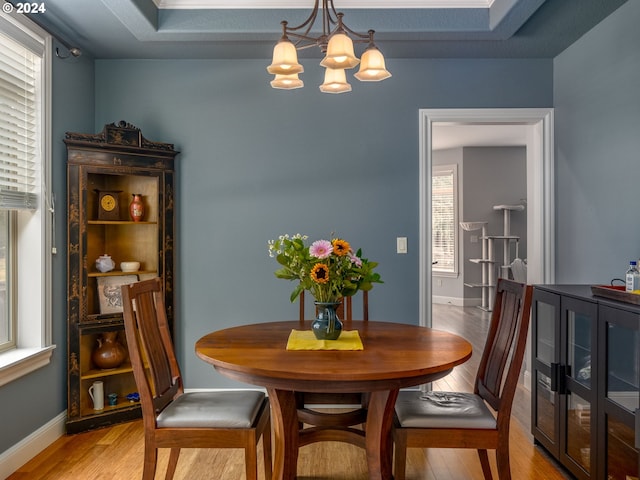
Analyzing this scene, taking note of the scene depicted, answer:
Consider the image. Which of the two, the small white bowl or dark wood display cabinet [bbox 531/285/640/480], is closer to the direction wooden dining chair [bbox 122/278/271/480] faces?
the dark wood display cabinet

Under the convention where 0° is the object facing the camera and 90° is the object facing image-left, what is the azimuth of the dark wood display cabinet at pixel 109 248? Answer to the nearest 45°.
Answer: approximately 315°

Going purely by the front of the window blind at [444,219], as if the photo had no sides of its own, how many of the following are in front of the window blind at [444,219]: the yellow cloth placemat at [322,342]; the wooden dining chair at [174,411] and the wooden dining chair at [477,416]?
3

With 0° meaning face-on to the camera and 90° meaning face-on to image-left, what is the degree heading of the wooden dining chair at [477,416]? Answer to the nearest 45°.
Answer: approximately 90°

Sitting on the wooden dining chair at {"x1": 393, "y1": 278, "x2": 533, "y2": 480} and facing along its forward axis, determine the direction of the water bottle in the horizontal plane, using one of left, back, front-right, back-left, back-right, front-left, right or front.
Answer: back-right

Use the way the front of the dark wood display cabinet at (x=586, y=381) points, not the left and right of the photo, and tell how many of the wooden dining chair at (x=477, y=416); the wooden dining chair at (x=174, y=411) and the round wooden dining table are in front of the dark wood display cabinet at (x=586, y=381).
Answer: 3

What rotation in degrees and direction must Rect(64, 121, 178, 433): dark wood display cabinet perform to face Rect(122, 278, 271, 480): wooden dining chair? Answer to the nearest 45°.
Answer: approximately 45° to its right

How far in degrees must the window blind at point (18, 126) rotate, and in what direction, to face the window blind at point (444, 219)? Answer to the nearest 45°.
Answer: approximately 45° to its left

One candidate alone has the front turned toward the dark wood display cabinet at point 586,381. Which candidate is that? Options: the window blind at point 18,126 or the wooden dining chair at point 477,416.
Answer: the window blind

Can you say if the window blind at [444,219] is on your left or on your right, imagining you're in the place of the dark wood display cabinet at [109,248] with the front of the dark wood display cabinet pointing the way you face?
on your left

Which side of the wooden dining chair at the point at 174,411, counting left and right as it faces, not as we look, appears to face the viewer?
right

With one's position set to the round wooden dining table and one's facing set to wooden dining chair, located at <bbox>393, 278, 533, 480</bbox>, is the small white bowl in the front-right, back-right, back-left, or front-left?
back-left

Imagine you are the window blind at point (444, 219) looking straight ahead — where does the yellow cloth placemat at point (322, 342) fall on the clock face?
The yellow cloth placemat is roughly at 12 o'clock from the window blind.

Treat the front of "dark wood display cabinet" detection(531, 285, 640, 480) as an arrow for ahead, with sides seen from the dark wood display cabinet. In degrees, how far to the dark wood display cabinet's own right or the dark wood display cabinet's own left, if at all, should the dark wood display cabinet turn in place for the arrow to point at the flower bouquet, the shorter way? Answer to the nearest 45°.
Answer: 0° — it already faces it

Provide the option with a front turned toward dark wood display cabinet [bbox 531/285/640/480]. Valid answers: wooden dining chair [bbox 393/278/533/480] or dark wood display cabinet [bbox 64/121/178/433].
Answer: dark wood display cabinet [bbox 64/121/178/433]

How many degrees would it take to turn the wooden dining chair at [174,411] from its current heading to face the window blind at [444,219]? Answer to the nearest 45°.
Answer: approximately 45° to its left
